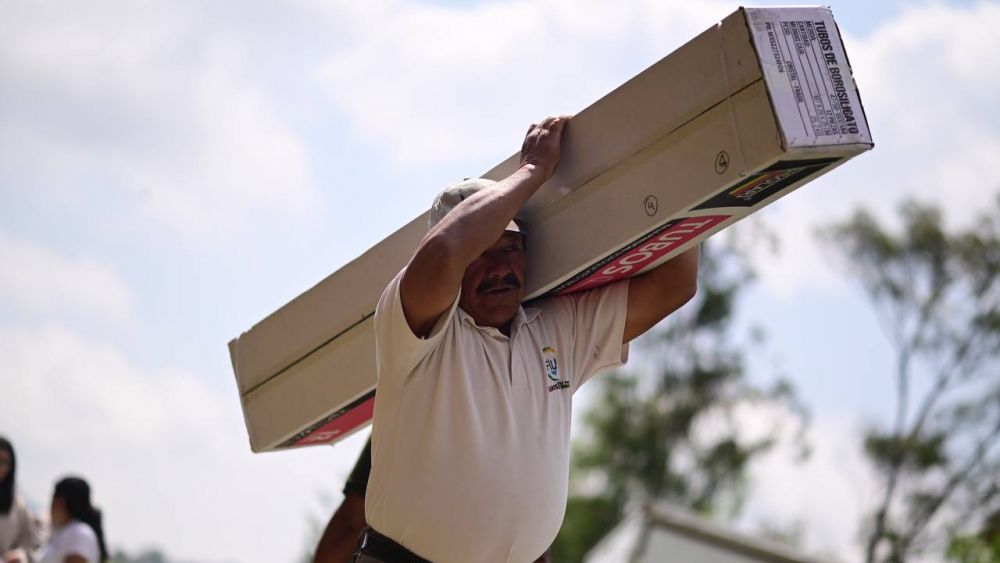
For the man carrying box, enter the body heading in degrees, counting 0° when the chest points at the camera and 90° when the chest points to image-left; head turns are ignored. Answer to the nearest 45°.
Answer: approximately 315°

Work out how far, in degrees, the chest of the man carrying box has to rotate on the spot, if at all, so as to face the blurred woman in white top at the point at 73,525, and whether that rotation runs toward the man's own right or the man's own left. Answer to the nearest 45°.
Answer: approximately 180°

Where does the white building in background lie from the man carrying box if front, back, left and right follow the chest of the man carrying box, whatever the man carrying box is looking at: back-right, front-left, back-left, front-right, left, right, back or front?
back-left

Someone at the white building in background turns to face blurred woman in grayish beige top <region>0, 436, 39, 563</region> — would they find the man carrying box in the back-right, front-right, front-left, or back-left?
front-left

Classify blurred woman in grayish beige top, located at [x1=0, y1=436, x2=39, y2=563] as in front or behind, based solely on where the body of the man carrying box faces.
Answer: behind

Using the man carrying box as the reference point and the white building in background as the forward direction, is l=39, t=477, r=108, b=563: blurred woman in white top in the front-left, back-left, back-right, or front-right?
front-left

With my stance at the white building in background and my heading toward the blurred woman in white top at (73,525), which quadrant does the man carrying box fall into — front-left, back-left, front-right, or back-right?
front-left

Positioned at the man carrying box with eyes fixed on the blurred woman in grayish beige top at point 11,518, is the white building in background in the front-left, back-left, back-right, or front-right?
front-right
